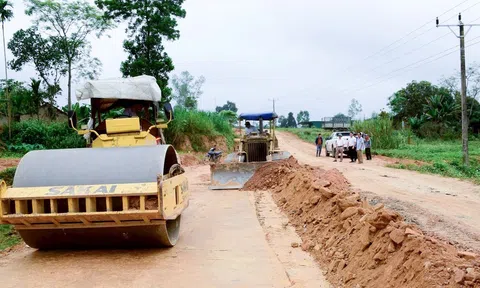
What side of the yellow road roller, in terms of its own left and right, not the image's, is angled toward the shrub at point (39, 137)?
back

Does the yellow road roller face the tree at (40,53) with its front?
no

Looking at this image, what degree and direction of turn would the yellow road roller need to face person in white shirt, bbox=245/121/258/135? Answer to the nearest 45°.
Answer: approximately 135° to its left

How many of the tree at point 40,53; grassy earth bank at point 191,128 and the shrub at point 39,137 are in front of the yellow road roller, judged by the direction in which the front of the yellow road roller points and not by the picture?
0

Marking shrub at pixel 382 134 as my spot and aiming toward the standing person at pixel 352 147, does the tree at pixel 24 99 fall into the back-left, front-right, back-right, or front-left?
front-right

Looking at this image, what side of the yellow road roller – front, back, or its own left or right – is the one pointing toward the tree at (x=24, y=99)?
back

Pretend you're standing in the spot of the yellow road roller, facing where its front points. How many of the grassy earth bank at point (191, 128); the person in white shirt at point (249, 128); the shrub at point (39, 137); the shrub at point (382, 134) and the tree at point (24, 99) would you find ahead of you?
0

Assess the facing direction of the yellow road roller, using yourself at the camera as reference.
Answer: facing the viewer

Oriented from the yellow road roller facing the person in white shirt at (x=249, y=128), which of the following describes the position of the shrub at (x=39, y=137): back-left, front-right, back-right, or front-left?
front-left

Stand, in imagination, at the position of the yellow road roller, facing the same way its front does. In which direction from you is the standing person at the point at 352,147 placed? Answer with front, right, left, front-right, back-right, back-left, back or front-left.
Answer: back-left

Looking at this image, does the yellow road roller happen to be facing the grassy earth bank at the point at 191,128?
no

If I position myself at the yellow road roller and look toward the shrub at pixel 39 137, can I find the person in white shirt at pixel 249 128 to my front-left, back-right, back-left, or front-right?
front-right

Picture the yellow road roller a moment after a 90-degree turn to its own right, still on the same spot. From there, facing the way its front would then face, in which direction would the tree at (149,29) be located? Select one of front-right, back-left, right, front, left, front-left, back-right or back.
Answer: right

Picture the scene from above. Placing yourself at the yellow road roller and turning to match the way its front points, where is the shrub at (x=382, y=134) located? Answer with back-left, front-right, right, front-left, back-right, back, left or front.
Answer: back-left
